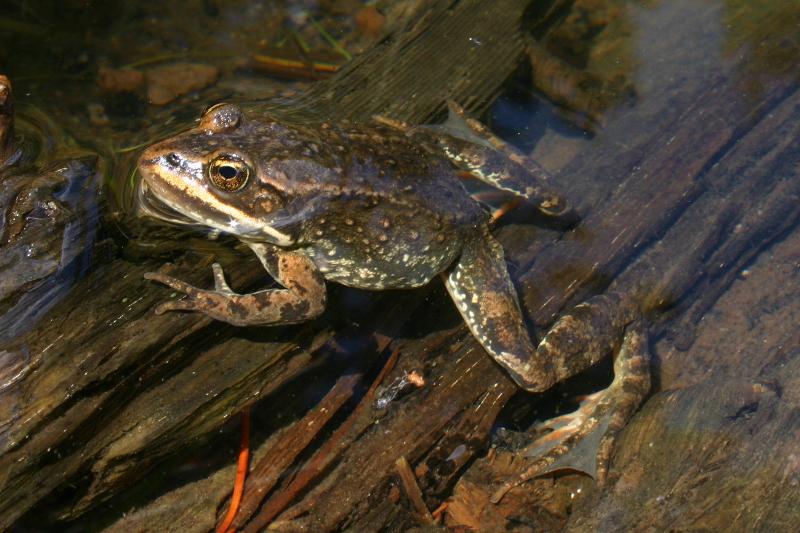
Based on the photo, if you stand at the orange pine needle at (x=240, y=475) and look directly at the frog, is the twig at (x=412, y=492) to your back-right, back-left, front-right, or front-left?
front-right

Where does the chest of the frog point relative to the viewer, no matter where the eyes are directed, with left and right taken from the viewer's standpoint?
facing to the left of the viewer
